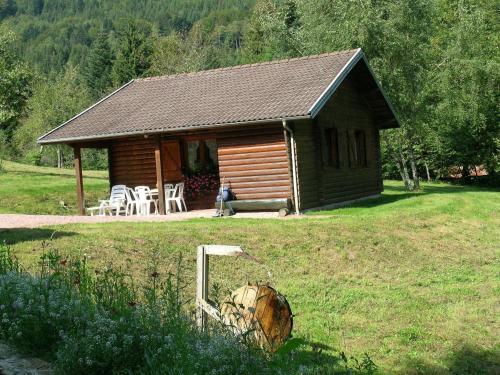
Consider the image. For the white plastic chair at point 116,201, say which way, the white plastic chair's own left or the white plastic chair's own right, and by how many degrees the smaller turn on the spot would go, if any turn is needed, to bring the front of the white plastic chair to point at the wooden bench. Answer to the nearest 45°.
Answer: approximately 90° to the white plastic chair's own left

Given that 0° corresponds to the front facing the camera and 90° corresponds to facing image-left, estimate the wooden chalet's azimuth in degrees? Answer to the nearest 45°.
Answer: approximately 45°
